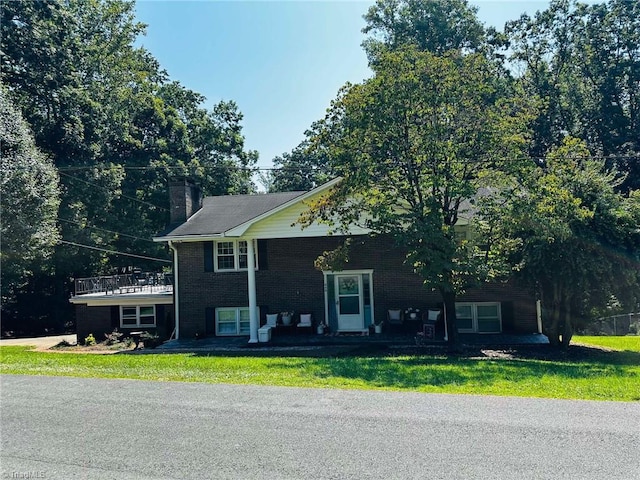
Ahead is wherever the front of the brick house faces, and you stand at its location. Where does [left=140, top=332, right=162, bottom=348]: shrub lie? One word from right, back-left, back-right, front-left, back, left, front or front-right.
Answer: right

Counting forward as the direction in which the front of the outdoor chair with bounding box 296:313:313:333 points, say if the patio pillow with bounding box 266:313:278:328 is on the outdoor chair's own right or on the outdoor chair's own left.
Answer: on the outdoor chair's own right

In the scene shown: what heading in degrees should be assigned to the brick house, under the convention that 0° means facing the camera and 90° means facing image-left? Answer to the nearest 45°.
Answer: approximately 0°

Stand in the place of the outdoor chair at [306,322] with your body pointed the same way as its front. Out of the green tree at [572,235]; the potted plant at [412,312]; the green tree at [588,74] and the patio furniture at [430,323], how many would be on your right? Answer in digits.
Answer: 0

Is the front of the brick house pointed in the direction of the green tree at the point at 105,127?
no

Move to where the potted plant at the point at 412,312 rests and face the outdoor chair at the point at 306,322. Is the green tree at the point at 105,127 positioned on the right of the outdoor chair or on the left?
right

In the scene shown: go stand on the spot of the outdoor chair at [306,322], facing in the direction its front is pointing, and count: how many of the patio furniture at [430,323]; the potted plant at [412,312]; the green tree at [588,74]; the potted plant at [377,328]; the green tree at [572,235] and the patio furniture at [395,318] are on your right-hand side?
0

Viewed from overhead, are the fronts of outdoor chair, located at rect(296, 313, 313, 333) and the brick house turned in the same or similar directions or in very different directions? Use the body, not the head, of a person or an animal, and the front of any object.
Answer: same or similar directions

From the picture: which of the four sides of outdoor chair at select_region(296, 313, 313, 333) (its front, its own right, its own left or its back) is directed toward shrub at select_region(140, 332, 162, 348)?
right

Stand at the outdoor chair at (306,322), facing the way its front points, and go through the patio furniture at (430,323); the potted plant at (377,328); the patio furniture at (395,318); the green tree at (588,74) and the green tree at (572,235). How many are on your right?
0

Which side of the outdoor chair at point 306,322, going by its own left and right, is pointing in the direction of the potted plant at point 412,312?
left

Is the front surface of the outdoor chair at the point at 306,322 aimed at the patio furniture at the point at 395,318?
no

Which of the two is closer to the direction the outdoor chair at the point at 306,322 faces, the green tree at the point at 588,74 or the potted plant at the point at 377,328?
the potted plant

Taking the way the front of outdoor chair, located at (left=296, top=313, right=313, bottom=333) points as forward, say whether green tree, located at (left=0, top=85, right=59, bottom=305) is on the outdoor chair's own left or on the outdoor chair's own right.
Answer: on the outdoor chair's own right

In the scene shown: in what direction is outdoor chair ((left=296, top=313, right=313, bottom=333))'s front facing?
toward the camera
